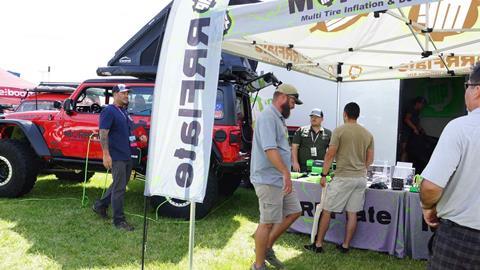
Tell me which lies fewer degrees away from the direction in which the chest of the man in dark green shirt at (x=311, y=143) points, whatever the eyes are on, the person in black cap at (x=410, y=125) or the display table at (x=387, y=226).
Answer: the display table

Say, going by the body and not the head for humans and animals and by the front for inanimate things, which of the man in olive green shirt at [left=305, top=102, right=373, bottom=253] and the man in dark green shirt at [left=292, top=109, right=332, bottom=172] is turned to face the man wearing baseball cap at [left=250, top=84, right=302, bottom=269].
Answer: the man in dark green shirt at [left=292, top=109, right=332, bottom=172]

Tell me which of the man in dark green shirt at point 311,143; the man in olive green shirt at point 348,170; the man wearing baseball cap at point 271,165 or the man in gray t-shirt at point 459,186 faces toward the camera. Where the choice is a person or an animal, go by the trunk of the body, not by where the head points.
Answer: the man in dark green shirt at point 311,143

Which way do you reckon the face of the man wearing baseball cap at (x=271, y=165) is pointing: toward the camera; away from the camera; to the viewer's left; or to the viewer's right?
to the viewer's right

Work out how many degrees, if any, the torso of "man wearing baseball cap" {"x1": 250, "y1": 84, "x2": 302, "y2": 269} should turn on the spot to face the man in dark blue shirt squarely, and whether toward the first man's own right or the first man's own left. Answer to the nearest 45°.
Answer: approximately 135° to the first man's own left

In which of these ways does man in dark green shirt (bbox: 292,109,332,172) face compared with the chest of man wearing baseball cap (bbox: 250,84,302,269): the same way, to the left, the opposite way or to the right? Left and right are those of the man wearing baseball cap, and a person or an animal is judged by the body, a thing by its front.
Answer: to the right

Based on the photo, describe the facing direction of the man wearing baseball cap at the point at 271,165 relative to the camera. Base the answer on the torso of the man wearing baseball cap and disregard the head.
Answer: to the viewer's right

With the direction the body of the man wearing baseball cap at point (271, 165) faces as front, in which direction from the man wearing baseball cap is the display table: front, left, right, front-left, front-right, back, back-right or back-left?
front-left

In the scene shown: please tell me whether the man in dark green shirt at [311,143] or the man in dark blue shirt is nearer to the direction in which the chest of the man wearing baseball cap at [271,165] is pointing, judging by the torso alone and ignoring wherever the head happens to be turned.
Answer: the man in dark green shirt

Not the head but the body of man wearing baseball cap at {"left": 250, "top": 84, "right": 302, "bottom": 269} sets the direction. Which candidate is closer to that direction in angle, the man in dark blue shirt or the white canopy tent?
the white canopy tent

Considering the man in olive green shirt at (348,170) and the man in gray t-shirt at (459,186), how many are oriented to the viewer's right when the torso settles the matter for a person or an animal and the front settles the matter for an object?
0

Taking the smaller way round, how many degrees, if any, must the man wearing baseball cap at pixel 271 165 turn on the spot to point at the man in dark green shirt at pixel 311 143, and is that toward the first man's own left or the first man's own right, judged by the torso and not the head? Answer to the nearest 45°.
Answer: approximately 90° to the first man's own left

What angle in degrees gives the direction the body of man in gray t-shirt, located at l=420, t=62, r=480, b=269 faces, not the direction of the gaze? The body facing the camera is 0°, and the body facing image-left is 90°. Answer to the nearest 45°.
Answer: approximately 135°
